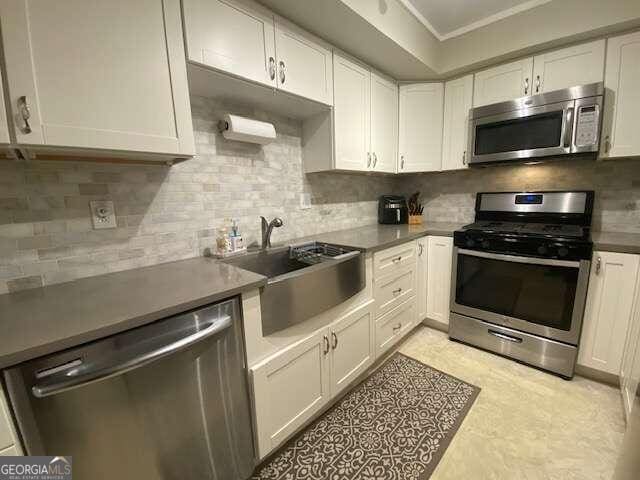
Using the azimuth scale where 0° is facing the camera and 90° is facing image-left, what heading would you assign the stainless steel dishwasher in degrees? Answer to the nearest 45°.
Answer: approximately 315°

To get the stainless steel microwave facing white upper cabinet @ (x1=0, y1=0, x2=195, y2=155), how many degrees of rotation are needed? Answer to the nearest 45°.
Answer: approximately 45° to its right

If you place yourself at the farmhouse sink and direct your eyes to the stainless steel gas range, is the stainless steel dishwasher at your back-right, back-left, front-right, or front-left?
back-right

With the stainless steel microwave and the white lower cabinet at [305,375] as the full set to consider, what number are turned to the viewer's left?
0

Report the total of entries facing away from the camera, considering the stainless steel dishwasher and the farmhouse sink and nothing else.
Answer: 0

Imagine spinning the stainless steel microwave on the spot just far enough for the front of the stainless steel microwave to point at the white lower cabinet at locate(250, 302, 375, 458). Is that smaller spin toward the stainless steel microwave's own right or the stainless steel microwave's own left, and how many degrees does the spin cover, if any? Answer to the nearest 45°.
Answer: approximately 45° to the stainless steel microwave's own right

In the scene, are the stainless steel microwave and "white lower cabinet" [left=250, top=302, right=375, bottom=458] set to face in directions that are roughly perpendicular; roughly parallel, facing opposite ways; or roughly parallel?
roughly perpendicular

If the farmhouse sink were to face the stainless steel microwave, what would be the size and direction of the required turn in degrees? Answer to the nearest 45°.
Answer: approximately 45° to its left

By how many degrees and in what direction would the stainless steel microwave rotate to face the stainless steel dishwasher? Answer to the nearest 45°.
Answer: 0° — it already faces it

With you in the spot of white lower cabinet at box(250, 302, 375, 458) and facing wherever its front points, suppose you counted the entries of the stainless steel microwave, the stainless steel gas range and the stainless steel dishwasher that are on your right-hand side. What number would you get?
1
